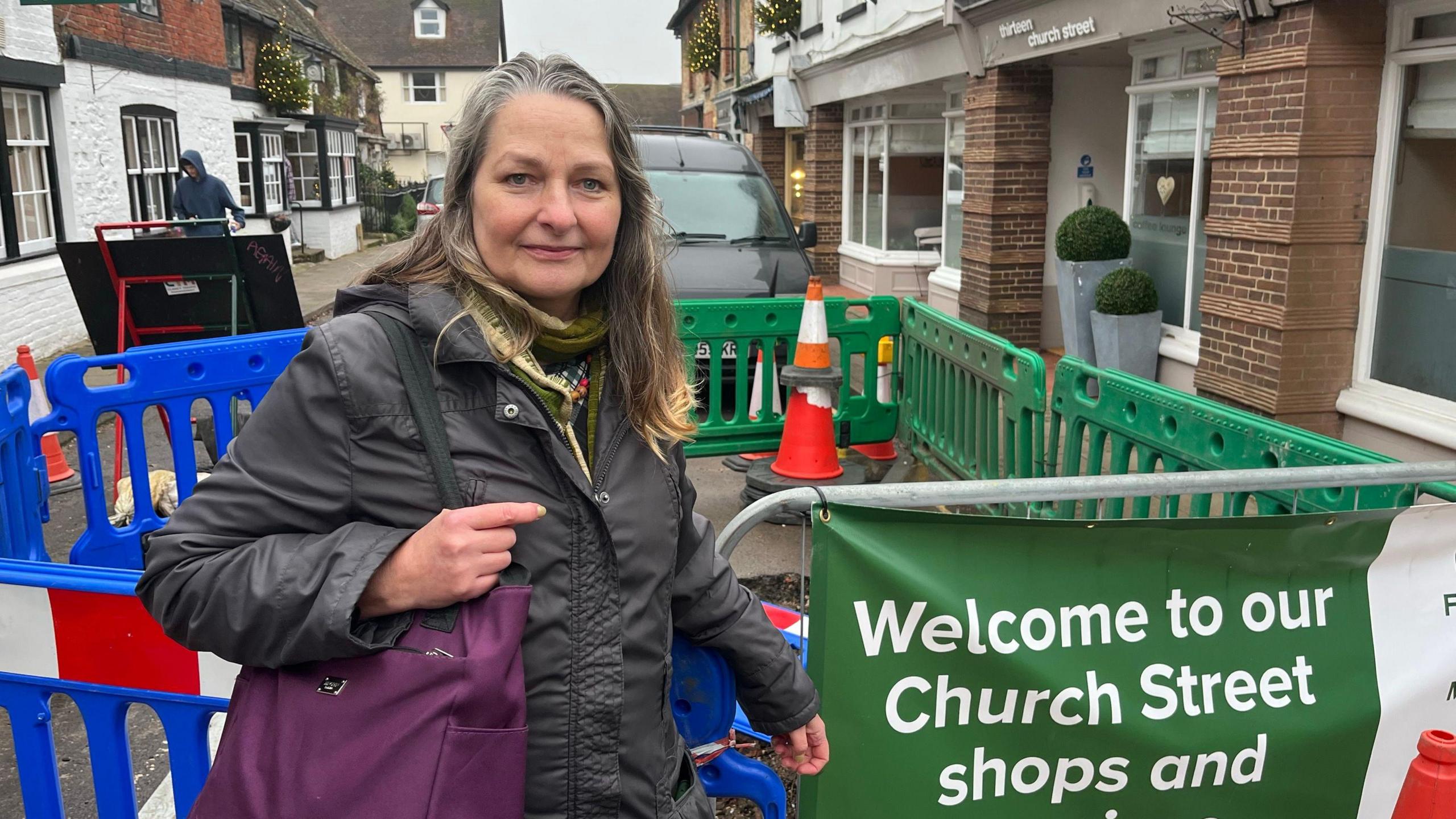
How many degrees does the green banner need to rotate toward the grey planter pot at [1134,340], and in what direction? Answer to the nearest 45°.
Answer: approximately 180°

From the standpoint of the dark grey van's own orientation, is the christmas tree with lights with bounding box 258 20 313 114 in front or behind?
behind

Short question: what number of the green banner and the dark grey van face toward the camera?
2

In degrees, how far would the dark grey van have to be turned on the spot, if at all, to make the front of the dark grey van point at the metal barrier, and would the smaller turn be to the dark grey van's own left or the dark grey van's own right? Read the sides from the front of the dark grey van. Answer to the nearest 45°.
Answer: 0° — it already faces it

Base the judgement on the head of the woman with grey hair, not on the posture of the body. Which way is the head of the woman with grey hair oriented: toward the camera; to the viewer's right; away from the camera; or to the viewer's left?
toward the camera

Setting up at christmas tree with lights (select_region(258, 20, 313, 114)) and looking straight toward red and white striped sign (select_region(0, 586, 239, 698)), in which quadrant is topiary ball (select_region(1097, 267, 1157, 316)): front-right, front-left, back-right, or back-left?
front-left

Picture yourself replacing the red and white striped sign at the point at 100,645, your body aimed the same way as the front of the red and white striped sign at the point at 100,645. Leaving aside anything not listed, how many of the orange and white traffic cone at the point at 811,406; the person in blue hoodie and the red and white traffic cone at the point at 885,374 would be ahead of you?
0

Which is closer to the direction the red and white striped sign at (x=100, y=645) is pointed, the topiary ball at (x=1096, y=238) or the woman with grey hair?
the woman with grey hair

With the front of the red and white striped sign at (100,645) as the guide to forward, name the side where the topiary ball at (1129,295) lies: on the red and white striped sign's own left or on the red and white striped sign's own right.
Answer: on the red and white striped sign's own left

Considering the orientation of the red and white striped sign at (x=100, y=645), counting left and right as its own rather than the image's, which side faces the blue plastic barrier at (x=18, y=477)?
back

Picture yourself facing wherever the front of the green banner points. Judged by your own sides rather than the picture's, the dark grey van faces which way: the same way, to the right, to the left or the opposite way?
the same way

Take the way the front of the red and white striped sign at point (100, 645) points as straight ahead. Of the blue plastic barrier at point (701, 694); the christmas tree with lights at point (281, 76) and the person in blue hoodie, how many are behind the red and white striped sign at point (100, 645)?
2

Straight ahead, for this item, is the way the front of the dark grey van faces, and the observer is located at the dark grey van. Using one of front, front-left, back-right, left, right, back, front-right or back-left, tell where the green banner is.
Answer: front

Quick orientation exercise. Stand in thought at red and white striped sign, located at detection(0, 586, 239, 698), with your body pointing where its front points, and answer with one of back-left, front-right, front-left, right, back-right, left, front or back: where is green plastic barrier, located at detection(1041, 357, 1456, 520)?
left

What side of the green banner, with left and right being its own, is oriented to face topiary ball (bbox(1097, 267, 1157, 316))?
back

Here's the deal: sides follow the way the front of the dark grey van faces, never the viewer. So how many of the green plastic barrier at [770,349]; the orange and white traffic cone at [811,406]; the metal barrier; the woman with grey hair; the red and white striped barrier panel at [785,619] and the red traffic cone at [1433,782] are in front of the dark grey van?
6

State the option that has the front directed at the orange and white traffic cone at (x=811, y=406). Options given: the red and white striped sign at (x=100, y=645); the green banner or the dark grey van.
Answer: the dark grey van

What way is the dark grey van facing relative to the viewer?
toward the camera

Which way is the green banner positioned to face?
toward the camera

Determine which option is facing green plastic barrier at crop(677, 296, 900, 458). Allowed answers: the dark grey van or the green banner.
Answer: the dark grey van

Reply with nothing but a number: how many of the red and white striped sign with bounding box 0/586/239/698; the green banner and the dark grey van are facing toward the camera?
3

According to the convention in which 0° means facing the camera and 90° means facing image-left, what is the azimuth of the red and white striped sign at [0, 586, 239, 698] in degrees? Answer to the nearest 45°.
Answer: approximately 0°
